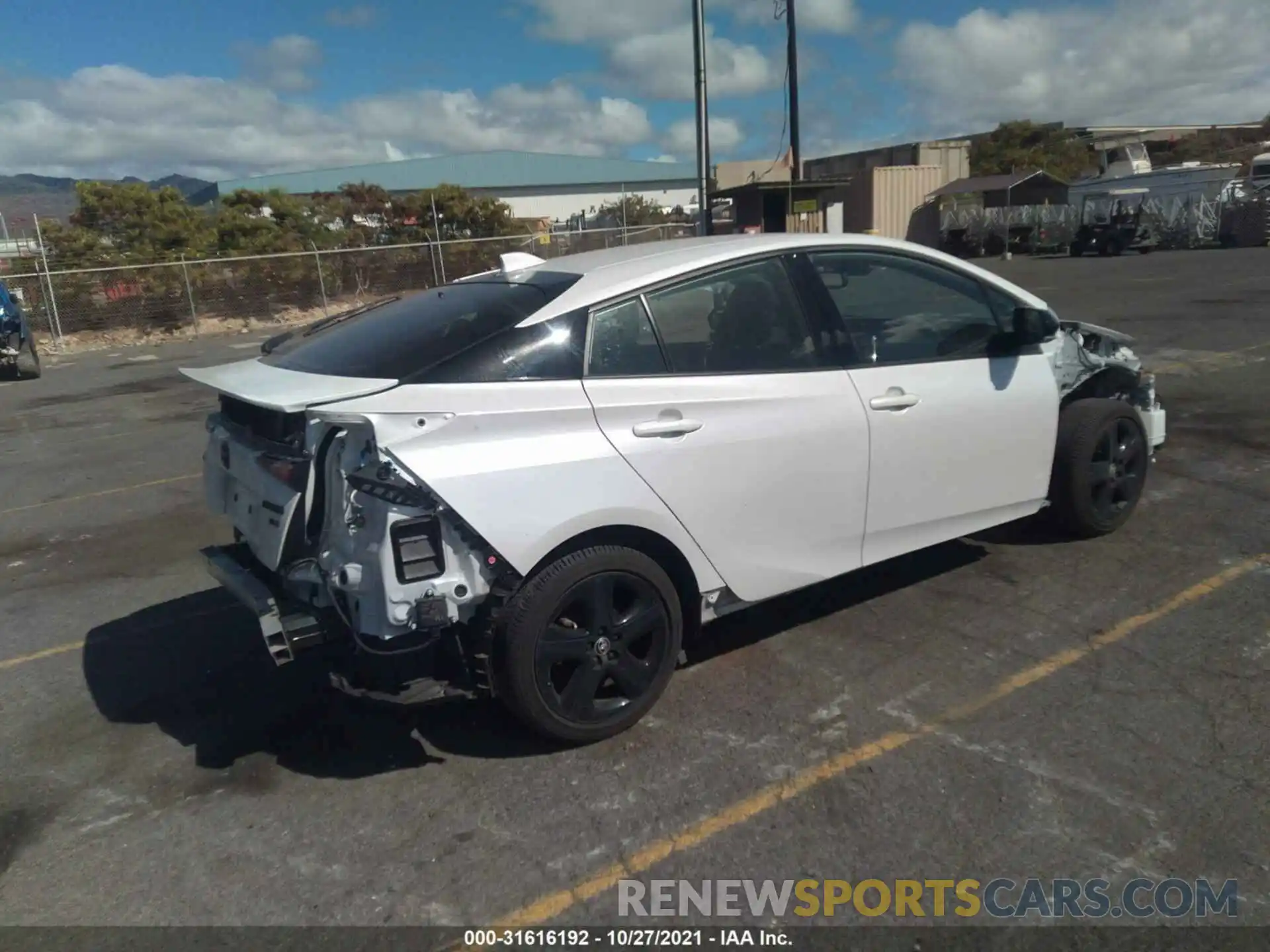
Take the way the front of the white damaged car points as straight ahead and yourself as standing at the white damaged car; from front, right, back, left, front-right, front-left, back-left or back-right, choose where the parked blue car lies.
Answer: left

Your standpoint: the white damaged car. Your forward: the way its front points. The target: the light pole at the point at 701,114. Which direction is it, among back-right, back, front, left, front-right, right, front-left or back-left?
front-left

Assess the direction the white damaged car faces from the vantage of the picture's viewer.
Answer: facing away from the viewer and to the right of the viewer

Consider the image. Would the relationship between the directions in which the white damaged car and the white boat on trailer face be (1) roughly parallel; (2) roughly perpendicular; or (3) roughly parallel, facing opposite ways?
roughly perpendicular

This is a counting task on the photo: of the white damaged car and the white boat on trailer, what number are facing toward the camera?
0
